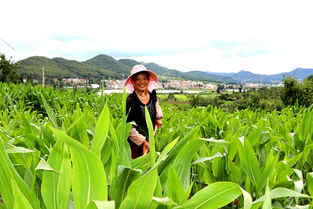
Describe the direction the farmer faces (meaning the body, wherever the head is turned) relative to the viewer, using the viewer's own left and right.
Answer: facing the viewer and to the right of the viewer

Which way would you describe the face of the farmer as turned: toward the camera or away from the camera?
toward the camera
